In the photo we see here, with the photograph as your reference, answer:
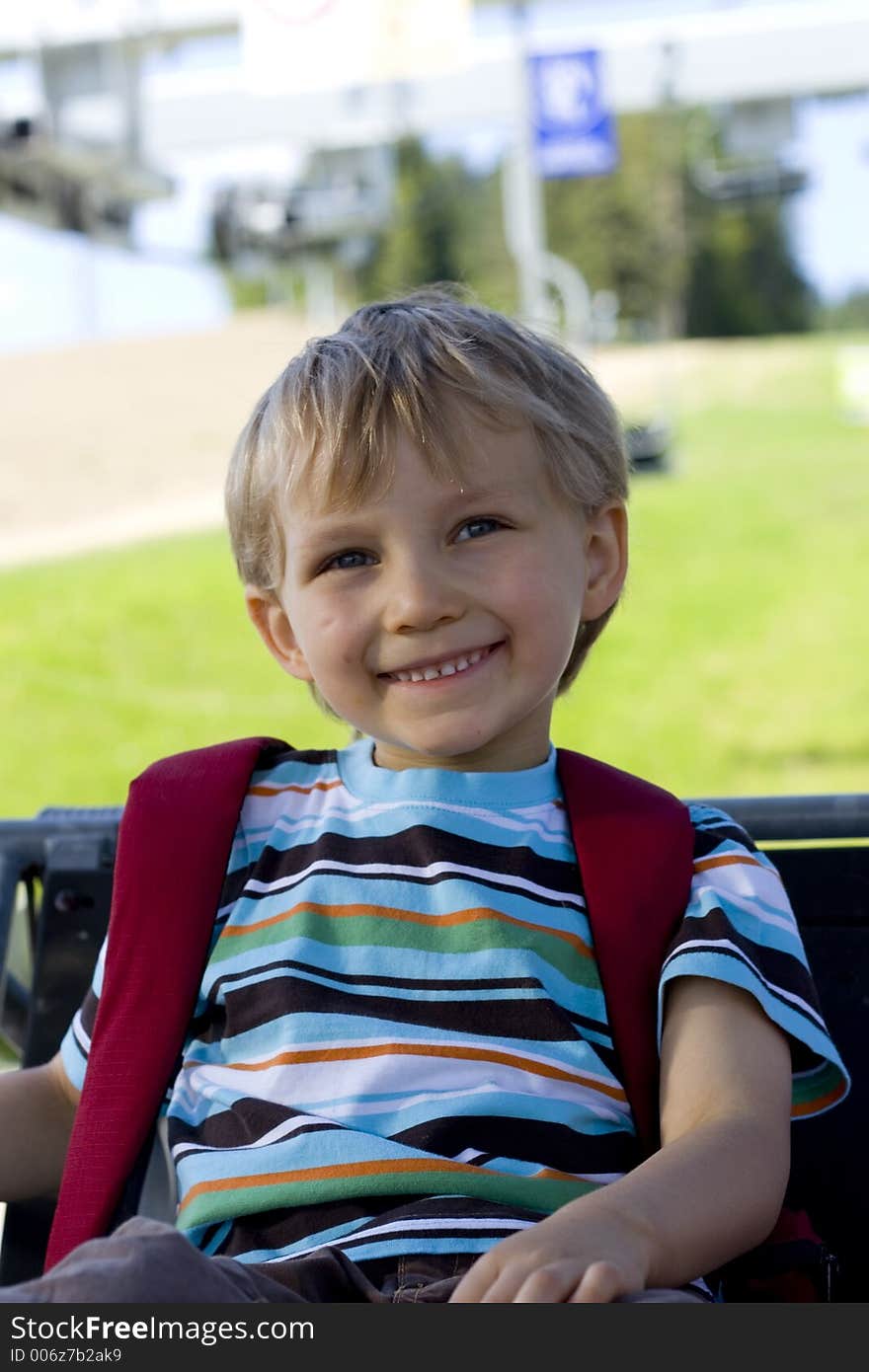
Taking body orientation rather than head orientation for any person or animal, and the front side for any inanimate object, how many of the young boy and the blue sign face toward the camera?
2

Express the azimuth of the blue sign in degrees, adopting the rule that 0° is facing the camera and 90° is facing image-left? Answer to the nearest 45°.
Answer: approximately 0°

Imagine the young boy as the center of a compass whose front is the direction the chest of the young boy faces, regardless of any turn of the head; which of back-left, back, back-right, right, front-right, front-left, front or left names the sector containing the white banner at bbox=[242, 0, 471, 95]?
back

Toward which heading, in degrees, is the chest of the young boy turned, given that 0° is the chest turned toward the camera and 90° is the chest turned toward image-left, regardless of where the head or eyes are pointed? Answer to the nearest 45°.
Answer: approximately 0°

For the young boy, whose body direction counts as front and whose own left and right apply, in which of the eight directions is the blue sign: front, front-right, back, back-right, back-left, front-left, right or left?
back

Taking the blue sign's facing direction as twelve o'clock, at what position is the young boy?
The young boy is roughly at 12 o'clock from the blue sign.
